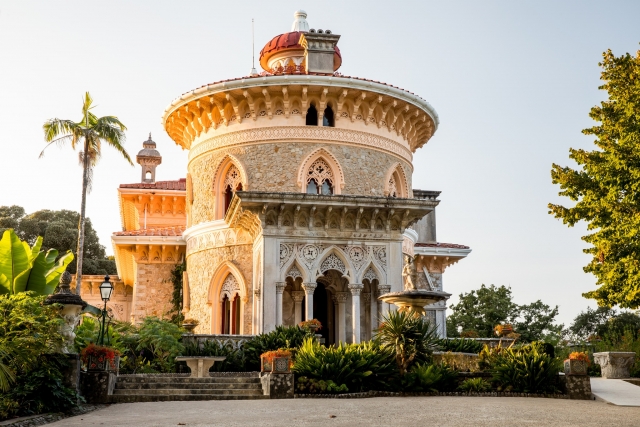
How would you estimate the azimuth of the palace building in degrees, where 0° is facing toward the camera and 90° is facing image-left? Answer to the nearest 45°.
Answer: approximately 0°

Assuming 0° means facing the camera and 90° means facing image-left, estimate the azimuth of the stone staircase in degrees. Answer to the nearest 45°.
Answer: approximately 0°

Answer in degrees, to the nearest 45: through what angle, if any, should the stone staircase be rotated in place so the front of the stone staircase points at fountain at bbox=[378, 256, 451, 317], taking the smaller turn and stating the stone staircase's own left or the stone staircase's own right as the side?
approximately 90° to the stone staircase's own left

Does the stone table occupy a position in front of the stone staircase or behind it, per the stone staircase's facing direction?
behind

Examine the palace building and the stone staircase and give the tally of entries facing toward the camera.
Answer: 2

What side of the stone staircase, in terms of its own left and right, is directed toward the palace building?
back

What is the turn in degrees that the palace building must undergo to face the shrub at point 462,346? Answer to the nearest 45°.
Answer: approximately 45° to its left

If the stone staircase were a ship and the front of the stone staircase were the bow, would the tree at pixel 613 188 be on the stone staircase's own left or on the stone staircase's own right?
on the stone staircase's own left

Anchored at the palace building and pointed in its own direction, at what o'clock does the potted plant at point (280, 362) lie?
The potted plant is roughly at 12 o'clock from the palace building.

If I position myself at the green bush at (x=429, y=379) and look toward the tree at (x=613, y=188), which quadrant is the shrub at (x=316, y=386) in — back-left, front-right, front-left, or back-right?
back-left

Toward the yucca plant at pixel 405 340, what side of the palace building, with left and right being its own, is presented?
front

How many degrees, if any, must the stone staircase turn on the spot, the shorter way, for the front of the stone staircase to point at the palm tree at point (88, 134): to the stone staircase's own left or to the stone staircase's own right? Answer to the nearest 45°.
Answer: approximately 180°

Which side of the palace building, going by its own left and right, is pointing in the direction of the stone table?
front
